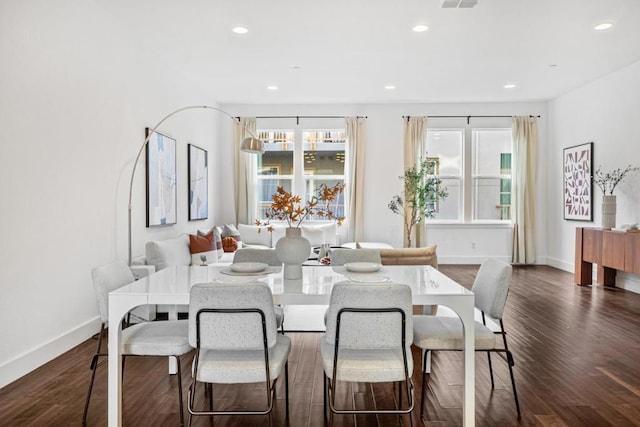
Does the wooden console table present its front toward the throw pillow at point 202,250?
yes

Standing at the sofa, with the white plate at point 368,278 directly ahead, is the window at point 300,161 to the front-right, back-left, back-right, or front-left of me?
back-left

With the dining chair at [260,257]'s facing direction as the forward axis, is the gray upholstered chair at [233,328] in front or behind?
in front

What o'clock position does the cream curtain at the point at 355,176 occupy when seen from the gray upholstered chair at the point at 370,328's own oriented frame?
The cream curtain is roughly at 12 o'clock from the gray upholstered chair.

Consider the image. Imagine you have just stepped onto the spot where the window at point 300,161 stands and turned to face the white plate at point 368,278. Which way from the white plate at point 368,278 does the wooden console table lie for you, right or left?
left

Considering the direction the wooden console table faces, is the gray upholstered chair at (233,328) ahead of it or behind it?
ahead

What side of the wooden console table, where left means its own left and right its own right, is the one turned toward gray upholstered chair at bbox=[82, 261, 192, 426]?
front

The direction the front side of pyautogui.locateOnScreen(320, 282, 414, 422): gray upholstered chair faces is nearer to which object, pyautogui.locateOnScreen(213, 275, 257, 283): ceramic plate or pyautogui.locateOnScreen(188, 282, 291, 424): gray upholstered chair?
the ceramic plate

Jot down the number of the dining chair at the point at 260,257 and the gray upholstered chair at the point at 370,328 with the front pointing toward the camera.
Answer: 1

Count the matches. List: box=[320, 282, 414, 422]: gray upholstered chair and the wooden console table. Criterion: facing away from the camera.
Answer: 1

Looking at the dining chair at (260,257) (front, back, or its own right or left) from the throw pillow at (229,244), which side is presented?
back

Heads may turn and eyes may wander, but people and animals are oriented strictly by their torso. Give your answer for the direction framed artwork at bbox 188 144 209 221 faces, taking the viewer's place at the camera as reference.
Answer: facing the viewer and to the right of the viewer

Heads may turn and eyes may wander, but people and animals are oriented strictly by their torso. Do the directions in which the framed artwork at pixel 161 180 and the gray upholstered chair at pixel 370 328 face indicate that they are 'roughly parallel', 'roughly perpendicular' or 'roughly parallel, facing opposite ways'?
roughly perpendicular

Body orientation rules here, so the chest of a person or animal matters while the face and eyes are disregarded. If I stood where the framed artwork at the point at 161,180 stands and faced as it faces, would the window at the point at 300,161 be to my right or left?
on my left

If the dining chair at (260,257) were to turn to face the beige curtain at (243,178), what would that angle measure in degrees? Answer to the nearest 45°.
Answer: approximately 180°

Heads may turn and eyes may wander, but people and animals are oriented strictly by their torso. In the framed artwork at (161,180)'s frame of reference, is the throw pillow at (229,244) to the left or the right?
on its left

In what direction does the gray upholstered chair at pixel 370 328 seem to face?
away from the camera
